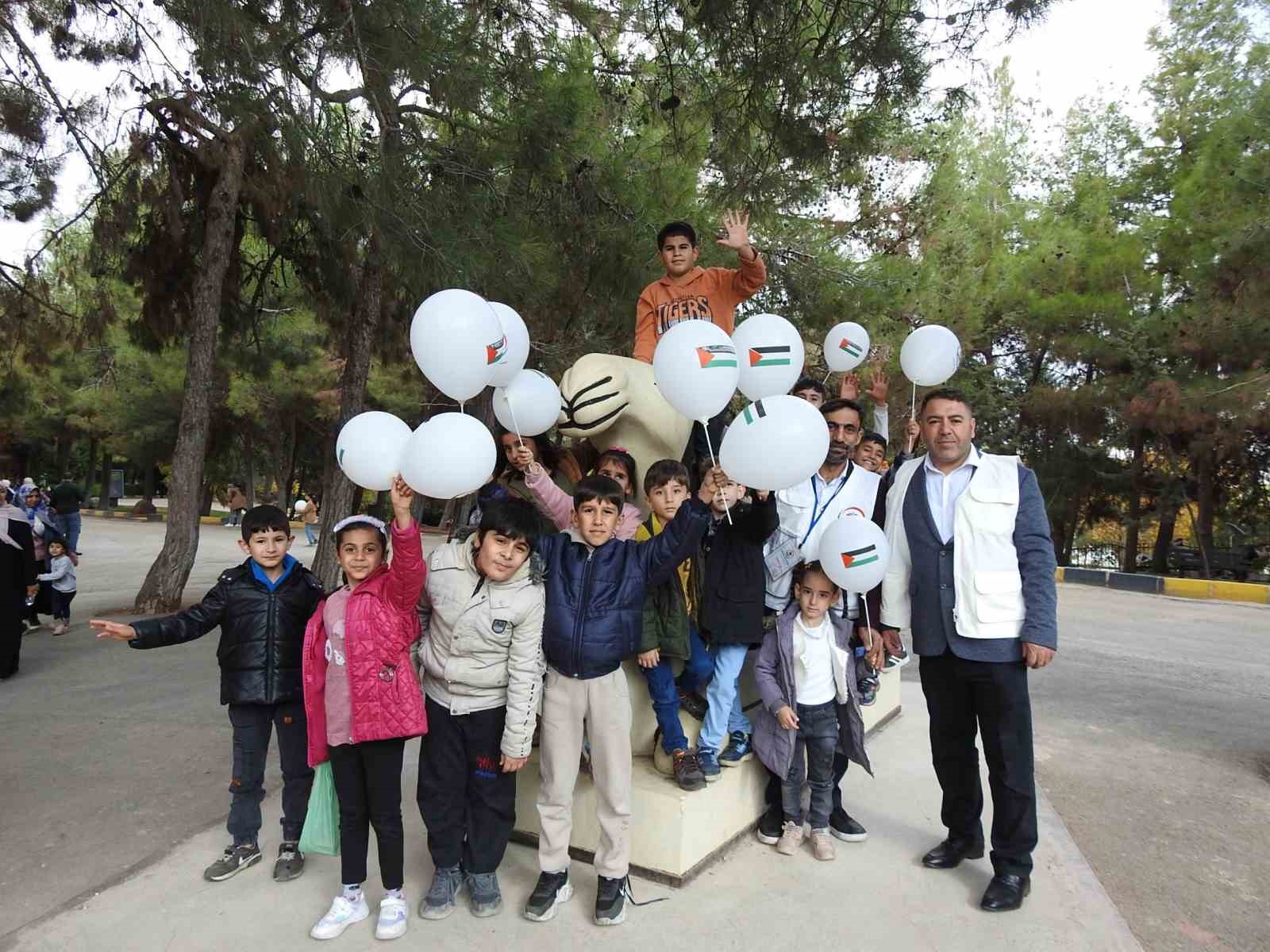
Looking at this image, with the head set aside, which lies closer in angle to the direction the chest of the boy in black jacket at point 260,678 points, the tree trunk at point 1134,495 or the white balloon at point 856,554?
the white balloon

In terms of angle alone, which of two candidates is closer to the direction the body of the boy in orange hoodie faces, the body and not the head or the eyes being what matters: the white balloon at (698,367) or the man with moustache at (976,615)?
the white balloon

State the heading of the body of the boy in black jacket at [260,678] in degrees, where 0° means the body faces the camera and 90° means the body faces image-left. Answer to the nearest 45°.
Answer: approximately 0°
